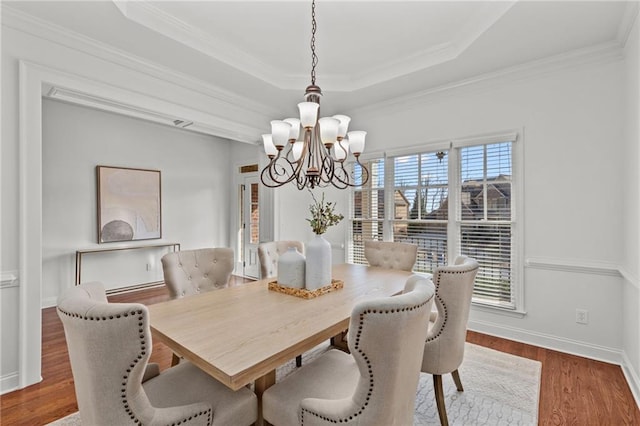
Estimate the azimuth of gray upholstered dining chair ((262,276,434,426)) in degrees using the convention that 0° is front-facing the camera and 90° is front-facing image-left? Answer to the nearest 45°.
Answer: approximately 135°

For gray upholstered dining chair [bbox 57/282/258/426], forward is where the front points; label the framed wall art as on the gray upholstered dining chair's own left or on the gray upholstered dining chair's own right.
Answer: on the gray upholstered dining chair's own left

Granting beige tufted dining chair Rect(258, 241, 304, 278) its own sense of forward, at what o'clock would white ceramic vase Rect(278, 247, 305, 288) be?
The white ceramic vase is roughly at 1 o'clock from the beige tufted dining chair.

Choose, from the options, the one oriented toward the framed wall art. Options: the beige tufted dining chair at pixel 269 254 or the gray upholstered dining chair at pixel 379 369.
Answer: the gray upholstered dining chair at pixel 379 369

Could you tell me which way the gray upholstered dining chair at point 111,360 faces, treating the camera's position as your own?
facing away from the viewer and to the right of the viewer

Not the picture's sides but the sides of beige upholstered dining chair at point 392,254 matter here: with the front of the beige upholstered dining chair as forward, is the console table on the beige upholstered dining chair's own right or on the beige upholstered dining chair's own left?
on the beige upholstered dining chair's own right

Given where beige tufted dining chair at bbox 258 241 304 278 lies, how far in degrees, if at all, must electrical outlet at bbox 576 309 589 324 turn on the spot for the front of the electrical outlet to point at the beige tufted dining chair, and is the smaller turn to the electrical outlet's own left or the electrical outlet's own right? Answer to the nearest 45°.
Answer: approximately 45° to the electrical outlet's own right

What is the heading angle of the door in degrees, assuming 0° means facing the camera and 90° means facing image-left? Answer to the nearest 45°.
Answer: approximately 45°
